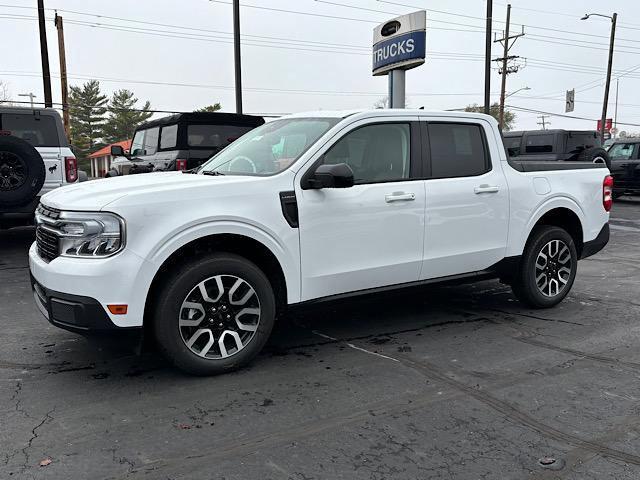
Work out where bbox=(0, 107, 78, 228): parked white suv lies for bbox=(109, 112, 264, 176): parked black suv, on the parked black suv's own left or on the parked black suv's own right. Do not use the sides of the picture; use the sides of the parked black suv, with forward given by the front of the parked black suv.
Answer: on the parked black suv's own left

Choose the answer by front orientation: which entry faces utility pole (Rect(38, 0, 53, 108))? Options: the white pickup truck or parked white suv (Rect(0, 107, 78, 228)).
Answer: the parked white suv

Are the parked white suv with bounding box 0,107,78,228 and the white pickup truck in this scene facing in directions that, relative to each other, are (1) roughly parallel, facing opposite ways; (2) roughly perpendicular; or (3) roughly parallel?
roughly perpendicular

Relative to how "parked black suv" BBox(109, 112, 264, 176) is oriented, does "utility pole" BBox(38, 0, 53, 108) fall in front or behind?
in front

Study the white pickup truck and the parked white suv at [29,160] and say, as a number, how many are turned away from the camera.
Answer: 1

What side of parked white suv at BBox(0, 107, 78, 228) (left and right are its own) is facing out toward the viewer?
back

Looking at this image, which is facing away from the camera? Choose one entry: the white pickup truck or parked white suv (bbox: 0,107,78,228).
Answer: the parked white suv

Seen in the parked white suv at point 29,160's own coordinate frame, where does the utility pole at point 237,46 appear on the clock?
The utility pole is roughly at 1 o'clock from the parked white suv.
